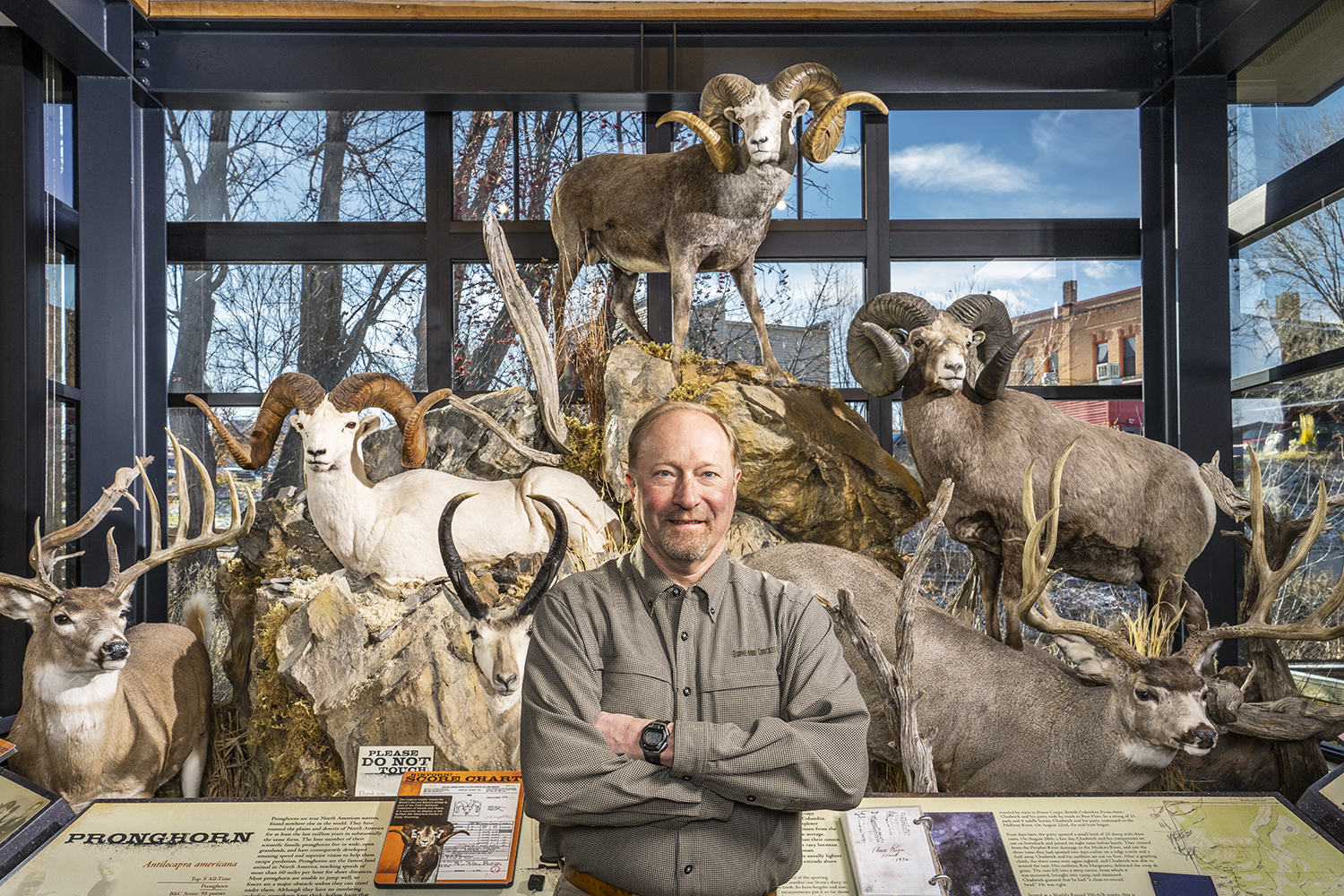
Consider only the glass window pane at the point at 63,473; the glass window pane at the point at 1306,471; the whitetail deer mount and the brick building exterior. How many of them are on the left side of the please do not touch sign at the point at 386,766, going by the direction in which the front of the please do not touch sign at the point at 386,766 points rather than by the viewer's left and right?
2

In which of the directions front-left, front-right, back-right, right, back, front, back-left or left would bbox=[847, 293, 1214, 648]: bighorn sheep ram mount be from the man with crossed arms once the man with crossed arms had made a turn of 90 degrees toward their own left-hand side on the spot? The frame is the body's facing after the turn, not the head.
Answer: front-left

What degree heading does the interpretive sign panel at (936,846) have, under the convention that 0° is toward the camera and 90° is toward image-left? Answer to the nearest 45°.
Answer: approximately 0°

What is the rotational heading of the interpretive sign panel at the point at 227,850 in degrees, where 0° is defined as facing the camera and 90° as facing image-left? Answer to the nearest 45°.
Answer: approximately 0°

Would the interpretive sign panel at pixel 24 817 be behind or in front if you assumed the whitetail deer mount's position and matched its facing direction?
in front

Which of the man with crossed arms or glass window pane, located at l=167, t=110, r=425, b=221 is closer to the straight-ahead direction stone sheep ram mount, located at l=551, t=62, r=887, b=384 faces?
the man with crossed arms

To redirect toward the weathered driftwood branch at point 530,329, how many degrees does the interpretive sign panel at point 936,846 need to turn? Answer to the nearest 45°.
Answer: approximately 135° to its right

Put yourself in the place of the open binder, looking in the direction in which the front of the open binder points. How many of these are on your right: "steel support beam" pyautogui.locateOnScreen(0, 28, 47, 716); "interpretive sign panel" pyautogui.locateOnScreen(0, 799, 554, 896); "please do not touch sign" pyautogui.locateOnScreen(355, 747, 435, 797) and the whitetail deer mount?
4

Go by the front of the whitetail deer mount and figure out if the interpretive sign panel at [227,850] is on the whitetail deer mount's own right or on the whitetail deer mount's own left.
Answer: on the whitetail deer mount's own left
